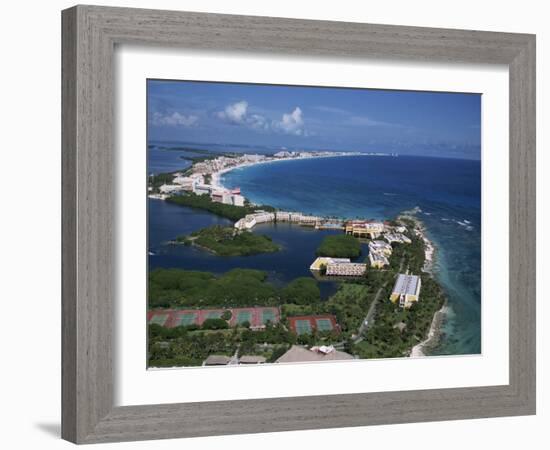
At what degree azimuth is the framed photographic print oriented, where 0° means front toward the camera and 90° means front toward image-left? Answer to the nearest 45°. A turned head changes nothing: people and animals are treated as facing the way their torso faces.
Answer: approximately 315°
